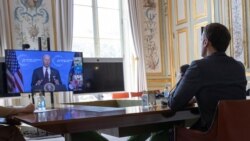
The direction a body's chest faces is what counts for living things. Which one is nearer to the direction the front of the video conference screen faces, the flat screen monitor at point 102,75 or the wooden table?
the wooden table

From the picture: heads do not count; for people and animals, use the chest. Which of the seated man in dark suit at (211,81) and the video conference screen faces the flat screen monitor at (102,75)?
the seated man in dark suit

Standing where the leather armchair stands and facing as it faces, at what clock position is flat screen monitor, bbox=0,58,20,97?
The flat screen monitor is roughly at 11 o'clock from the leather armchair.

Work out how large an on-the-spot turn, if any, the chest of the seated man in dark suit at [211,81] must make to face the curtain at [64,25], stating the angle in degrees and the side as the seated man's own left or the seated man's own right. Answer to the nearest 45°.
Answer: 0° — they already face it

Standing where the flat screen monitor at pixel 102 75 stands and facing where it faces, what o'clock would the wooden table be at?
The wooden table is roughly at 12 o'clock from the flat screen monitor.

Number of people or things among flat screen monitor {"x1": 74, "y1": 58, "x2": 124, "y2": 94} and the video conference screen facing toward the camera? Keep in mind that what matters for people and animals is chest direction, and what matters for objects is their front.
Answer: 2

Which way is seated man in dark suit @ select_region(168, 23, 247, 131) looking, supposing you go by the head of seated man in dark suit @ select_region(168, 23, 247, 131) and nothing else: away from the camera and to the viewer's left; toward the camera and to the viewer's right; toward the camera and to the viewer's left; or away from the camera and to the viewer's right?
away from the camera and to the viewer's left

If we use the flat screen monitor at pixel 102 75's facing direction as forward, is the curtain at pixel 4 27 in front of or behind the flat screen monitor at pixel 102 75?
behind
